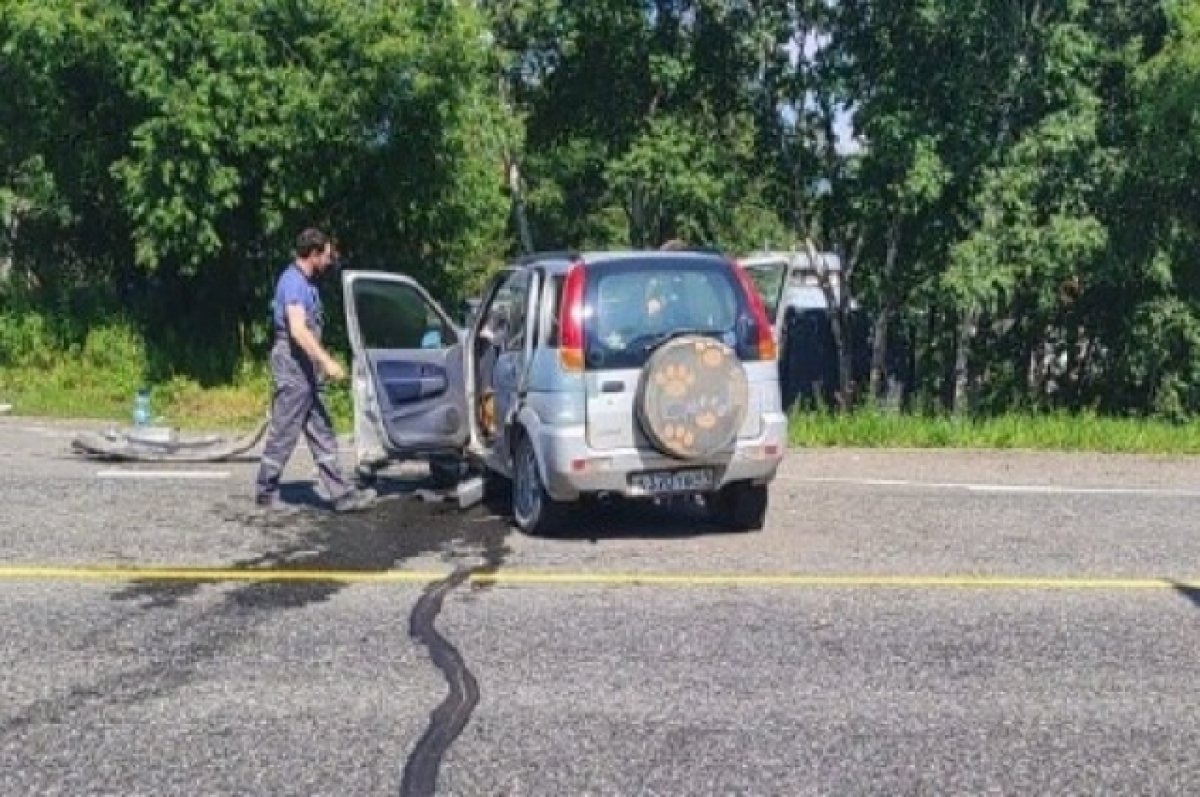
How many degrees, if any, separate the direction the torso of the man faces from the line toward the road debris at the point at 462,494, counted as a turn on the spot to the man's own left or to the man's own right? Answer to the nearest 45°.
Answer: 0° — they already face it

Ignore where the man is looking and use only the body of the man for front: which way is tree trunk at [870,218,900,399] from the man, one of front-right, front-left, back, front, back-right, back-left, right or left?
front-left

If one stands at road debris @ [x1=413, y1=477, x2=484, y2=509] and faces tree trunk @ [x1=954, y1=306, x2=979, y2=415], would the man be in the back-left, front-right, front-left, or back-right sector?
back-left

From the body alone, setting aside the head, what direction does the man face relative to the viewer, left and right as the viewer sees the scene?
facing to the right of the viewer

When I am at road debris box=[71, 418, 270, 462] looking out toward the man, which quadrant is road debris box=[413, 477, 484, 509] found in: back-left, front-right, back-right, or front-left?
front-left

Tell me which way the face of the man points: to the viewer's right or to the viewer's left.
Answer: to the viewer's right

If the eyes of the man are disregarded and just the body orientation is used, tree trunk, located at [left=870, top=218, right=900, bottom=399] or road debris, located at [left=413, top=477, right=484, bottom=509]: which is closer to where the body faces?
the road debris

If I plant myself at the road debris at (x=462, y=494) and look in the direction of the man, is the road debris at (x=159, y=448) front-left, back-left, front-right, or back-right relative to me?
front-right

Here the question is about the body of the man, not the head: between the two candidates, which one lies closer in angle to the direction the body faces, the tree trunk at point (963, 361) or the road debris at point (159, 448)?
the tree trunk
